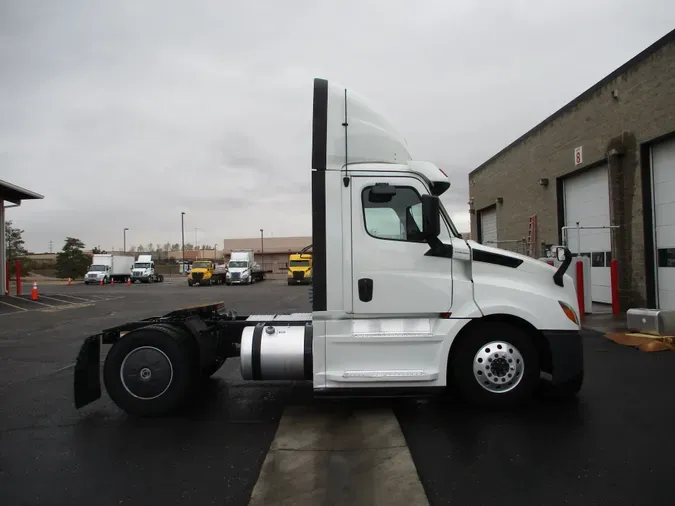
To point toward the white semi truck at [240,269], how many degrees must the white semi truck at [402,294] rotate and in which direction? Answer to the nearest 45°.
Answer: approximately 90° to its left

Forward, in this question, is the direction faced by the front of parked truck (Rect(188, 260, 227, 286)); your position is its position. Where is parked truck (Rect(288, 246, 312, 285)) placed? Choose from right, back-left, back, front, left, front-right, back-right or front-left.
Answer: left

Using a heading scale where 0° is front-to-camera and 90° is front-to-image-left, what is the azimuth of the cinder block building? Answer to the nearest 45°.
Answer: approximately 45°

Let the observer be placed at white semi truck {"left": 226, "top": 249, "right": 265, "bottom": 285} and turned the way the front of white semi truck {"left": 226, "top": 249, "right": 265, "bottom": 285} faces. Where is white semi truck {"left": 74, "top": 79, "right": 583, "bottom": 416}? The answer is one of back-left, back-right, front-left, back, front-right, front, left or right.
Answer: front-left

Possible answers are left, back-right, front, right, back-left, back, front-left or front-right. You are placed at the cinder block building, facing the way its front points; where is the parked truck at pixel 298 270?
right

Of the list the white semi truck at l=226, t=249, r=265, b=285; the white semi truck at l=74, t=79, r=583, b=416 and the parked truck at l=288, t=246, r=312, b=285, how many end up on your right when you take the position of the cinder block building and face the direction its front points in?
2

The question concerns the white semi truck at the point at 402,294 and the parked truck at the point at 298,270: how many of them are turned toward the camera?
1

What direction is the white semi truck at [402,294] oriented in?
to the viewer's right

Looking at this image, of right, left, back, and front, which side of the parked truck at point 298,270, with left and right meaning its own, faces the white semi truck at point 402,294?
front

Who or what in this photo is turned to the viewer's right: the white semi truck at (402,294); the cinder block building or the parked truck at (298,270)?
the white semi truck

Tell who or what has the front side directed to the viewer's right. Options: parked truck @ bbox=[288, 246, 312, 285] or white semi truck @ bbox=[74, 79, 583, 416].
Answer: the white semi truck

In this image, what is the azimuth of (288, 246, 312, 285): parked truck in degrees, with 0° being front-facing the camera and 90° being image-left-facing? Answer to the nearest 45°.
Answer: approximately 0°

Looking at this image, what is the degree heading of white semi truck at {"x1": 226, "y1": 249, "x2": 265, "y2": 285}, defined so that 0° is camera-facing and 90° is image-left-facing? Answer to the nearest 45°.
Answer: approximately 45°
